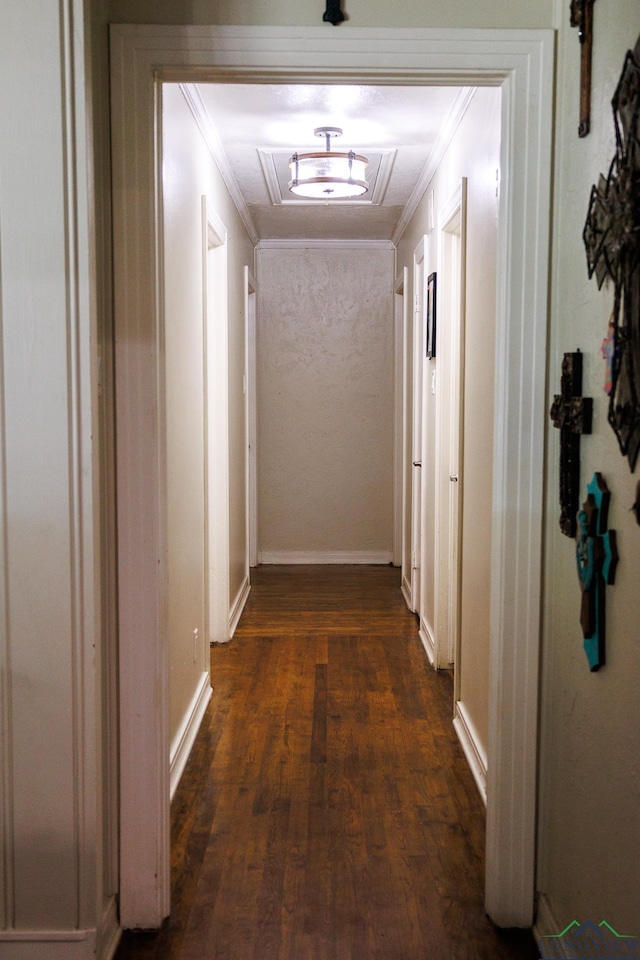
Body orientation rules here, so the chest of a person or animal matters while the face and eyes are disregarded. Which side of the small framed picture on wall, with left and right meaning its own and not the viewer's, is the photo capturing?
left

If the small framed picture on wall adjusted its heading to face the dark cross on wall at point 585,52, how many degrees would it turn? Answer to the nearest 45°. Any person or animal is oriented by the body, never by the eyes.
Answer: approximately 90° to its left

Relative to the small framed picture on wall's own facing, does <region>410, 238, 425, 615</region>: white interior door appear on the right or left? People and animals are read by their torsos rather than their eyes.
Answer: on its right

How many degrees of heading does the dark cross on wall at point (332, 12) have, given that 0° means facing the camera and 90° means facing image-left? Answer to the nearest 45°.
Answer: approximately 0°

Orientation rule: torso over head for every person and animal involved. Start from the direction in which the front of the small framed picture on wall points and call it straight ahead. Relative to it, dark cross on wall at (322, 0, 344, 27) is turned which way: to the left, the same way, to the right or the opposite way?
to the left

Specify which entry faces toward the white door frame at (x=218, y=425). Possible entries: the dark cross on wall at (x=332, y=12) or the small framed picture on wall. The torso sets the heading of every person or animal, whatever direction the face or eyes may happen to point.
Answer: the small framed picture on wall

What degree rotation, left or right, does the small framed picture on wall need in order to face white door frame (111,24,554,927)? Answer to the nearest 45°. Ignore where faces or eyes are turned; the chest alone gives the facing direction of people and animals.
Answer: approximately 90° to its left

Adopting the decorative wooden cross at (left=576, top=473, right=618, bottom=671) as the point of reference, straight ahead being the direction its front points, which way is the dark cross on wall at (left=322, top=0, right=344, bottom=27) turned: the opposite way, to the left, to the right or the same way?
to the left

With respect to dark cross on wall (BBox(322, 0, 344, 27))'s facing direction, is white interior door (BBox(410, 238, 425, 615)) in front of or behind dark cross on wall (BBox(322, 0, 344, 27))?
behind

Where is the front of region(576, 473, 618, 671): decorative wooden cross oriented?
to the viewer's left
